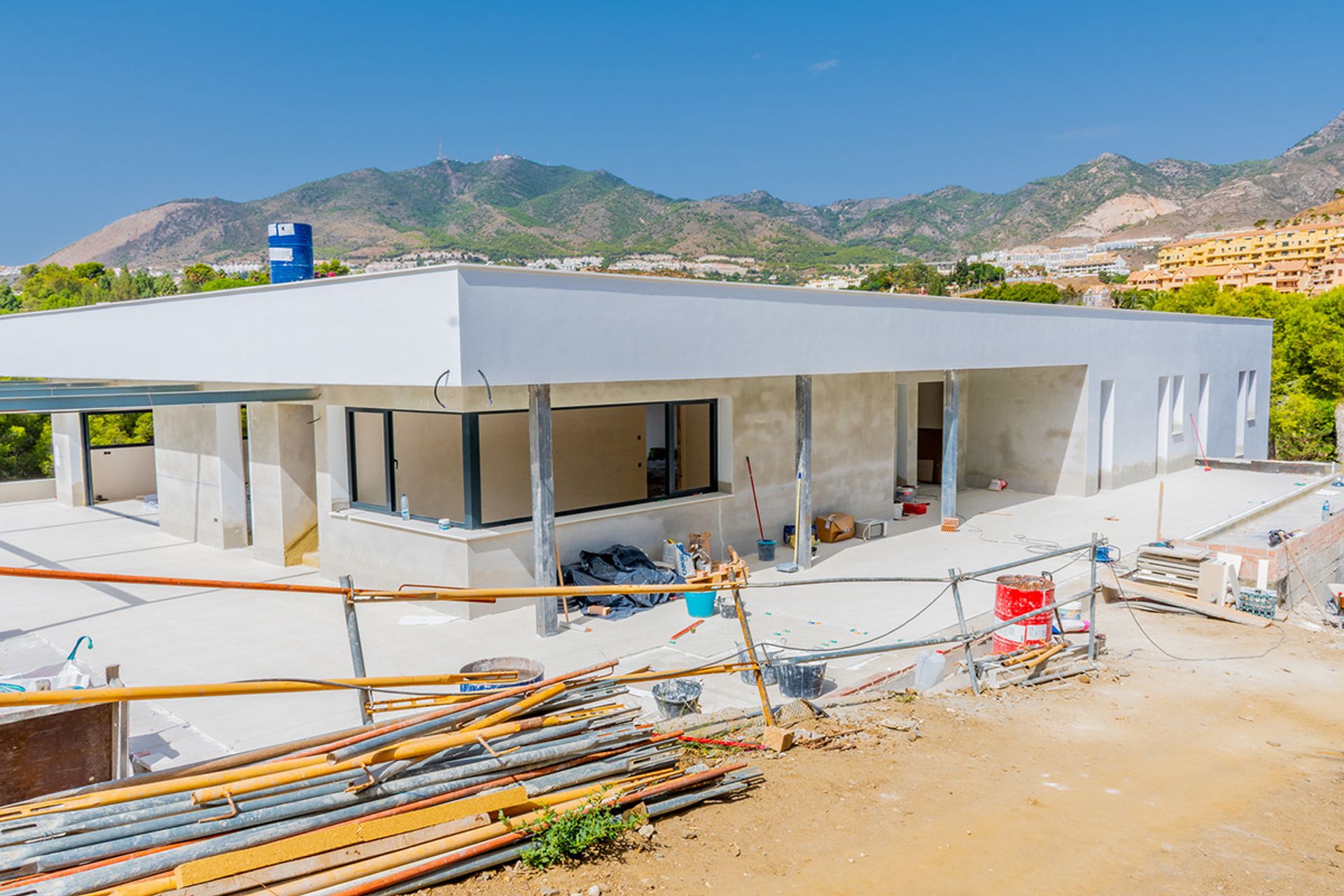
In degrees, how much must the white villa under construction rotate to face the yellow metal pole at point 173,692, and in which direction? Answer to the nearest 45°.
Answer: approximately 45° to its right

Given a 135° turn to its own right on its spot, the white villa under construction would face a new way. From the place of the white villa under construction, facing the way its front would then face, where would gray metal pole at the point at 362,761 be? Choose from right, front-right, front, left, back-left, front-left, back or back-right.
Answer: left

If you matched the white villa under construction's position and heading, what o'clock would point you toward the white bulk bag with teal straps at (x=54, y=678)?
The white bulk bag with teal straps is roughly at 2 o'clock from the white villa under construction.

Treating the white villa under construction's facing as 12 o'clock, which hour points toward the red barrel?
The red barrel is roughly at 12 o'clock from the white villa under construction.

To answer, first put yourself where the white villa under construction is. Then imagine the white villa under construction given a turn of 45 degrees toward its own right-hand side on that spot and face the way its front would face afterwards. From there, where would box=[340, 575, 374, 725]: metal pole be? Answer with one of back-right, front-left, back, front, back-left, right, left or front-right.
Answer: front

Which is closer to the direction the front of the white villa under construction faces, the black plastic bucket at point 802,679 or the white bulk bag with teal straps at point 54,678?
the black plastic bucket

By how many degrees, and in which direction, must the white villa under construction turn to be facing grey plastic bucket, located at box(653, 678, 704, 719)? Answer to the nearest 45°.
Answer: approximately 45° to its right

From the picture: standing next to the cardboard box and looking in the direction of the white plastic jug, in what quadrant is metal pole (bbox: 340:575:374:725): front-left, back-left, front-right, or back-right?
front-right

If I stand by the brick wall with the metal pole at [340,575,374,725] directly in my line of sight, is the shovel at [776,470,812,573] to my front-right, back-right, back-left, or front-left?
front-right

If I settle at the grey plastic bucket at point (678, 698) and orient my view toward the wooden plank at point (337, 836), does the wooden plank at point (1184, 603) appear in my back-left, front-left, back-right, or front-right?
back-left

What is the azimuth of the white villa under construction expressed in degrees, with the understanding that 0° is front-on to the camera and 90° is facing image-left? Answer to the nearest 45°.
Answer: approximately 315°

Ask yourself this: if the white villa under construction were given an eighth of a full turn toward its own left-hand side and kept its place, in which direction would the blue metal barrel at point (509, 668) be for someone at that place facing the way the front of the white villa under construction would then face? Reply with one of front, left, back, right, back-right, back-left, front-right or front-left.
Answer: right

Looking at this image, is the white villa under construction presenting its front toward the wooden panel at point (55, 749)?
no

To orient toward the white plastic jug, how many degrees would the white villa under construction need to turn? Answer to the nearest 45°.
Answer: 0° — it already faces it

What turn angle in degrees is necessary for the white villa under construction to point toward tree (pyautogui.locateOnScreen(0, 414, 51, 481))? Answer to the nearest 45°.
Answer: approximately 180°

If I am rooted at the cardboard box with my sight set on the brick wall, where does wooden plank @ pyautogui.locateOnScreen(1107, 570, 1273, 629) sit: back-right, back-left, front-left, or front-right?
front-right
